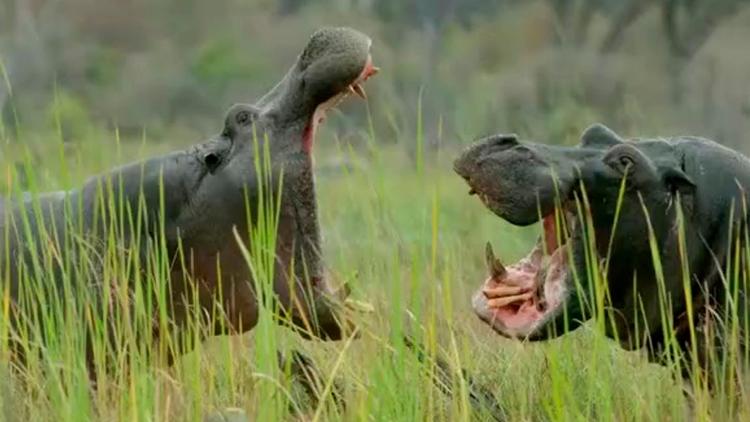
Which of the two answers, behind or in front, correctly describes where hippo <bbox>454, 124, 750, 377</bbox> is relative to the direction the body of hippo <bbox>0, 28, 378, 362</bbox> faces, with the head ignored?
in front

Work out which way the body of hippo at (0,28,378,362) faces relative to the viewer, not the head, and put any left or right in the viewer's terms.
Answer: facing to the right of the viewer
